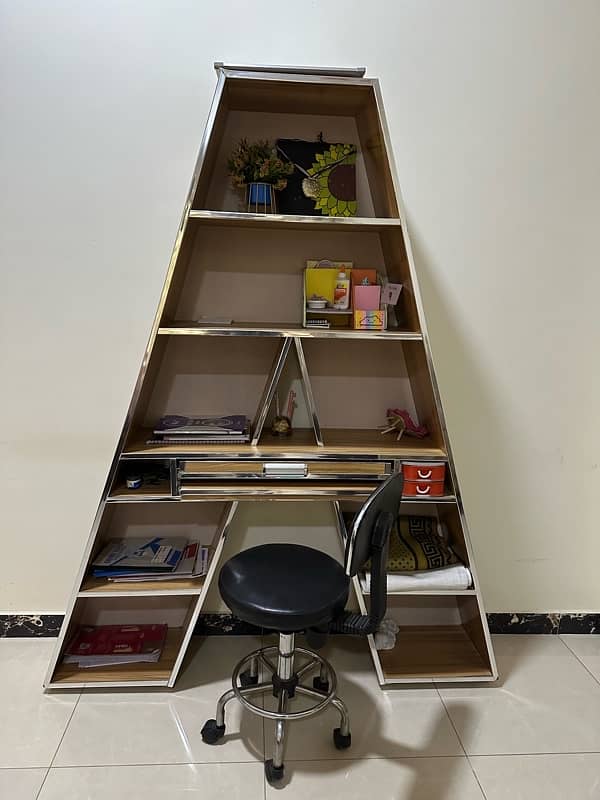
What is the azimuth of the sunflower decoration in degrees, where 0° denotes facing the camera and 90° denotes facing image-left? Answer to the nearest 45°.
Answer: approximately 0°
